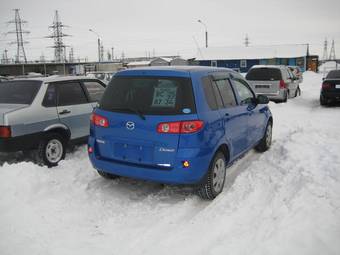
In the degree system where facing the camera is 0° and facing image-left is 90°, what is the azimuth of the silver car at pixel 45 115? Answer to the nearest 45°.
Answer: approximately 225°

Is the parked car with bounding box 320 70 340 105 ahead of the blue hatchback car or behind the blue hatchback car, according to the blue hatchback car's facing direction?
ahead

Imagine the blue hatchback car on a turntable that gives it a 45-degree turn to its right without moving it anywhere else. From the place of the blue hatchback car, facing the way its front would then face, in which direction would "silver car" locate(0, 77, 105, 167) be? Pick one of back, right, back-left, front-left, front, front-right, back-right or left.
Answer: back-left

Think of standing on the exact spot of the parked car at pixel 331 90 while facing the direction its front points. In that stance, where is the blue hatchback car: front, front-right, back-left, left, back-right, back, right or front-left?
back

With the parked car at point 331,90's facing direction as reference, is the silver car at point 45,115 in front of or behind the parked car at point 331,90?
behind

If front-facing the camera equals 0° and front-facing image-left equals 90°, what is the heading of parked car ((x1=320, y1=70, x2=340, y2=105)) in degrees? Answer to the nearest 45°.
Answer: approximately 180°

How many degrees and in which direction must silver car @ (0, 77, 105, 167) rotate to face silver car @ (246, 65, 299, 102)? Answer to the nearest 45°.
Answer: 0° — it already faces it

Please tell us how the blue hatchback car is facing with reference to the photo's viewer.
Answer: facing away from the viewer and to the right of the viewer

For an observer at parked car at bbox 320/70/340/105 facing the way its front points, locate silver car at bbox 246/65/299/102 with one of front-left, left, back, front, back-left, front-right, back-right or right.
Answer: left
